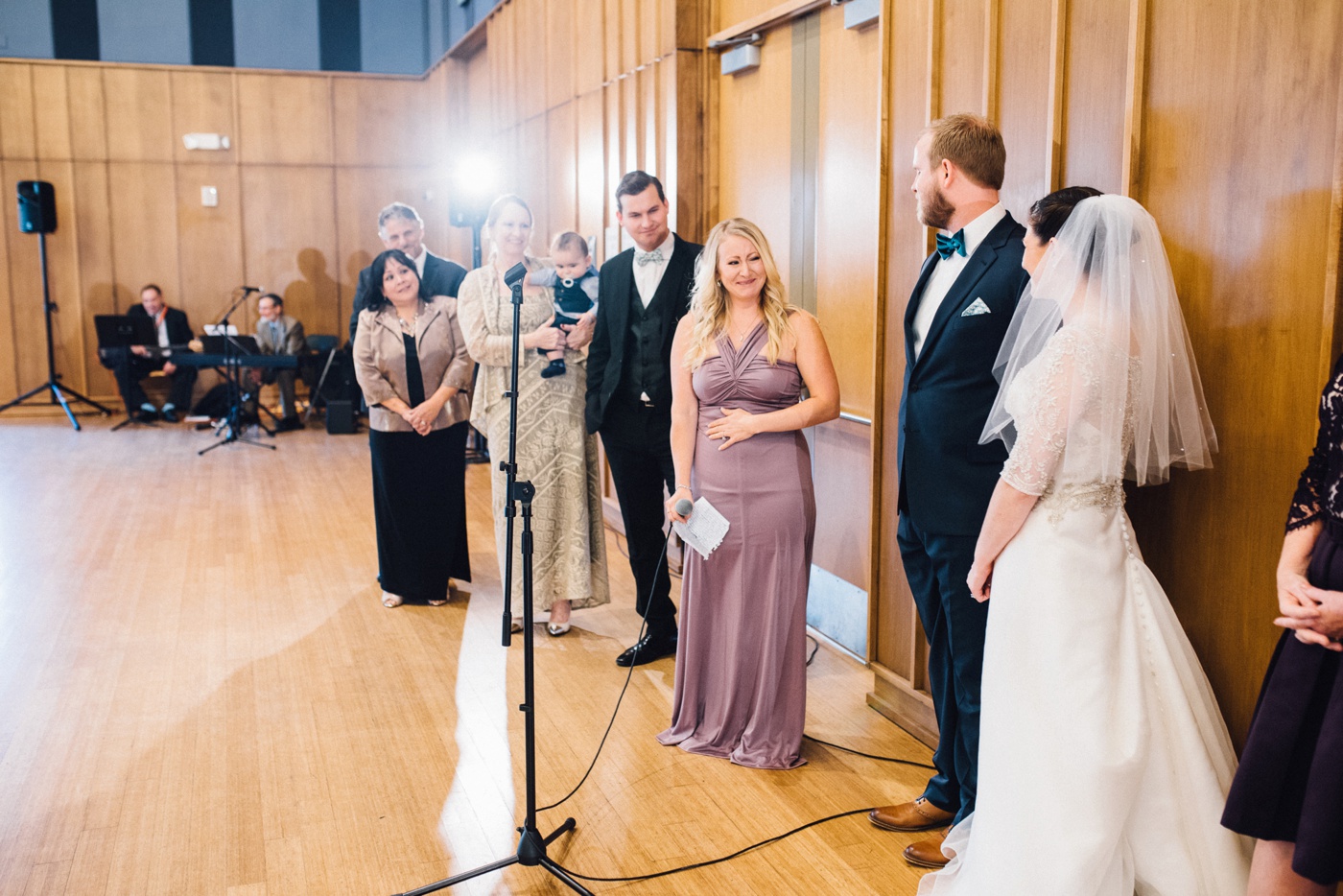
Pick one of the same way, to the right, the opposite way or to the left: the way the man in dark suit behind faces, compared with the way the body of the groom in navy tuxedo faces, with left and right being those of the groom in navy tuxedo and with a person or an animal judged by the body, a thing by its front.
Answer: to the left

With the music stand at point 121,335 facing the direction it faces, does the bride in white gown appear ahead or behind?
behind

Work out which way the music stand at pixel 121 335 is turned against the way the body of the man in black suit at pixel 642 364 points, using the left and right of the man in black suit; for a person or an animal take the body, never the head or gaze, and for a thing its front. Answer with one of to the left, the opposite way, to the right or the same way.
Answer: the opposite way

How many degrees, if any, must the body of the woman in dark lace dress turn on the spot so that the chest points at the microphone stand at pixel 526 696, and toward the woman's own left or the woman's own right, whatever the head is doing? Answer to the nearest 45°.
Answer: approximately 45° to the woman's own right

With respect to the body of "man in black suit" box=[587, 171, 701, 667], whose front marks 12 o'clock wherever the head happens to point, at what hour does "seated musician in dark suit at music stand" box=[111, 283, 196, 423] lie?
The seated musician in dark suit at music stand is roughly at 5 o'clock from the man in black suit.

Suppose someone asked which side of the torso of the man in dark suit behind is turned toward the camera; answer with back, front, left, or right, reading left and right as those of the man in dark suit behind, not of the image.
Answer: front

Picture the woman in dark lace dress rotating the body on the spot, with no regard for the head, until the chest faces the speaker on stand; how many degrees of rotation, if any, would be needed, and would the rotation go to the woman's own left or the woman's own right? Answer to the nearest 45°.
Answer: approximately 90° to the woman's own right

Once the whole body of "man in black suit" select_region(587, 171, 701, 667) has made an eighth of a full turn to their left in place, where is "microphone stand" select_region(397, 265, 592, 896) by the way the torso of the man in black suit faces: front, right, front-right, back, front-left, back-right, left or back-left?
front-right

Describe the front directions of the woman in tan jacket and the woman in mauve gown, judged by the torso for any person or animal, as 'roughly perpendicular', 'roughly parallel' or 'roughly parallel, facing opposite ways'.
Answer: roughly parallel

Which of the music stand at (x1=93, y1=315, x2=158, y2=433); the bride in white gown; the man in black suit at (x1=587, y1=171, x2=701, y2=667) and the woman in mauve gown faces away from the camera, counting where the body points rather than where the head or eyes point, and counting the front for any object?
the music stand

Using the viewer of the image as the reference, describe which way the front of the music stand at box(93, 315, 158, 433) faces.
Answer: facing away from the viewer

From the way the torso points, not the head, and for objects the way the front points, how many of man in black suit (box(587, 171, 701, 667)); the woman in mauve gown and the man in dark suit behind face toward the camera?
3

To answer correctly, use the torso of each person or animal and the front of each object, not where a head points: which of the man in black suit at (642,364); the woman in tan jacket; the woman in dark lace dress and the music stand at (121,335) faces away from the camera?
the music stand

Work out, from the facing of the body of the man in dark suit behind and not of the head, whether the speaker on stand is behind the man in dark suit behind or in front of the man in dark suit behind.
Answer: behind

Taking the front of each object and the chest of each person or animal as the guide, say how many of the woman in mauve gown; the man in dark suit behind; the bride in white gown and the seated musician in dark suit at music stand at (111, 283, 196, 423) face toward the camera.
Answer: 3

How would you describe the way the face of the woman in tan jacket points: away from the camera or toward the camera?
toward the camera

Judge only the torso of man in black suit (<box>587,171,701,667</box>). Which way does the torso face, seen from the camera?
toward the camera

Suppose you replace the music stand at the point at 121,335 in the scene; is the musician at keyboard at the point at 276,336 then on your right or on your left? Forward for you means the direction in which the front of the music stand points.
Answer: on your right

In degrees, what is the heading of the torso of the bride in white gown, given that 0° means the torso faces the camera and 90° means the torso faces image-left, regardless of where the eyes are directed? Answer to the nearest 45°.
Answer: approximately 90°
